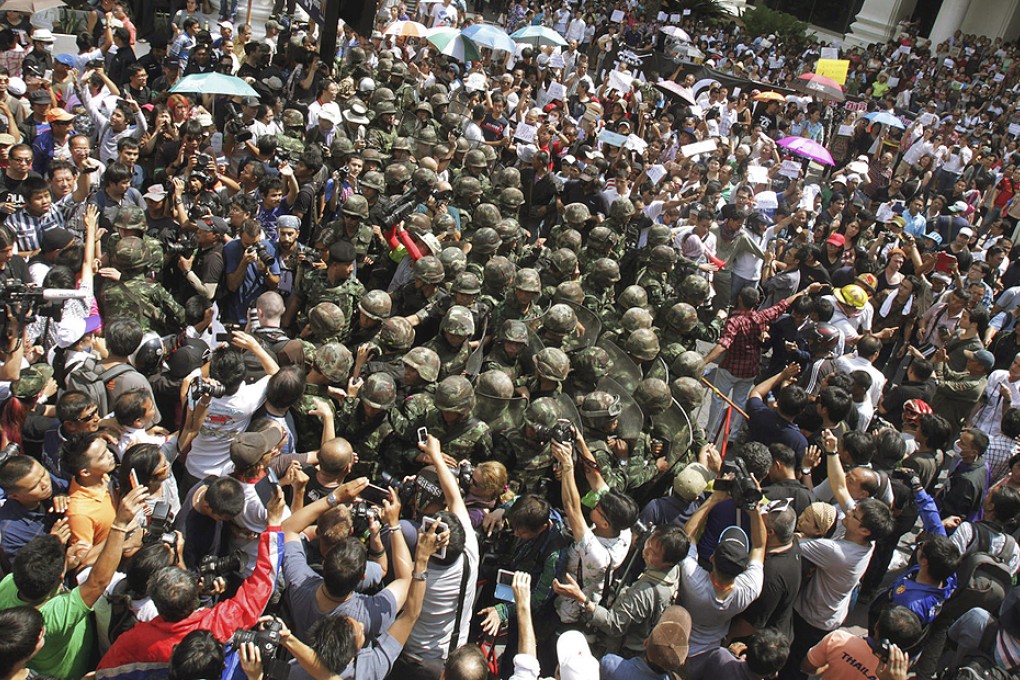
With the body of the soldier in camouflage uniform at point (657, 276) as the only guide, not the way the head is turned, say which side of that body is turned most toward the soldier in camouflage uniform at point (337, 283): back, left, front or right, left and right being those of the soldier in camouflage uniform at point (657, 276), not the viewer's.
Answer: right

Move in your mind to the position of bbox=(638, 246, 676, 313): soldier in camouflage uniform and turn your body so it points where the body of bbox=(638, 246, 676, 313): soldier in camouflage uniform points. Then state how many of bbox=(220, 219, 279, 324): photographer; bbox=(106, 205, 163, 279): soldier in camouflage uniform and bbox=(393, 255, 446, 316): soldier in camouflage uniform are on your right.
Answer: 3

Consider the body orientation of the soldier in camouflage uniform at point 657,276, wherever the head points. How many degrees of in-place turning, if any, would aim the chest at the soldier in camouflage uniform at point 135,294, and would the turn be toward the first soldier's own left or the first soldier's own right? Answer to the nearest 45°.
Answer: approximately 90° to the first soldier's own right

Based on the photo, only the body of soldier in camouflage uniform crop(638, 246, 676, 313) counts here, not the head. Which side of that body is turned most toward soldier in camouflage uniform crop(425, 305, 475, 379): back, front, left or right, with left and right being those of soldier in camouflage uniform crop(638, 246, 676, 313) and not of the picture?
right

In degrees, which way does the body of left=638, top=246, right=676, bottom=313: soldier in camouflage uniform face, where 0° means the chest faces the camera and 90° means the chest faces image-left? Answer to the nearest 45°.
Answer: approximately 315°

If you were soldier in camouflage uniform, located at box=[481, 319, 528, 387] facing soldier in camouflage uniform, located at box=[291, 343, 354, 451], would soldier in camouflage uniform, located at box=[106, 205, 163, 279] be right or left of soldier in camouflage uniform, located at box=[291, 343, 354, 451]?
right

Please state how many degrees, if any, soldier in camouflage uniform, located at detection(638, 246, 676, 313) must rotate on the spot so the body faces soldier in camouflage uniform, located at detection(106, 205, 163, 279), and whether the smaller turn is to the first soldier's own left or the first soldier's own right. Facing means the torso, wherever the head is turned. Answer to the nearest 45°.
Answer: approximately 180°
